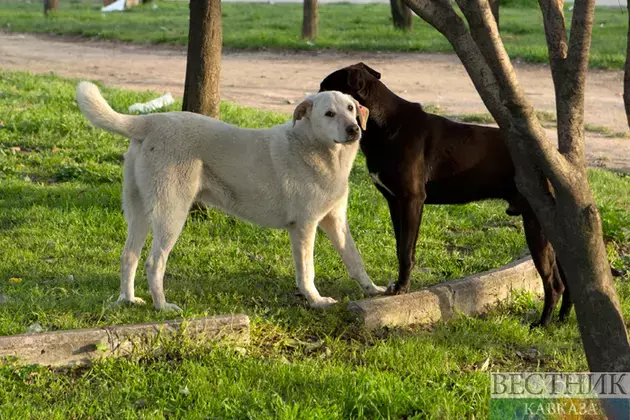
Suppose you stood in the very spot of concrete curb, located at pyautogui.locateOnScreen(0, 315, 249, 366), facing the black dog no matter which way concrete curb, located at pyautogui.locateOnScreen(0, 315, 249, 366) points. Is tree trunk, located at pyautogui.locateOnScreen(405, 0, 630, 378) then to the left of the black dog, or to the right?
right

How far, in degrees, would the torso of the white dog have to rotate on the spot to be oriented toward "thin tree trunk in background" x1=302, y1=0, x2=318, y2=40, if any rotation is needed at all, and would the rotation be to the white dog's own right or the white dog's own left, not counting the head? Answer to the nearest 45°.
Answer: approximately 90° to the white dog's own left

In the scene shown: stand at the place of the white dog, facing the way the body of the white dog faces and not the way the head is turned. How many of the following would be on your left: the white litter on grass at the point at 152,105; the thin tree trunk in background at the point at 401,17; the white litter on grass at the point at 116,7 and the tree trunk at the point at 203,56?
4

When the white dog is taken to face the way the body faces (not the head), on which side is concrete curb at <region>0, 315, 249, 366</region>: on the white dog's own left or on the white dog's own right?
on the white dog's own right

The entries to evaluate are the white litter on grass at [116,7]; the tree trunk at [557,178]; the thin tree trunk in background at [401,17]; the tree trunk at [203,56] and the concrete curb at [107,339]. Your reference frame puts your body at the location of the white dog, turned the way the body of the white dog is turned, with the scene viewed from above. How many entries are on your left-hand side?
3

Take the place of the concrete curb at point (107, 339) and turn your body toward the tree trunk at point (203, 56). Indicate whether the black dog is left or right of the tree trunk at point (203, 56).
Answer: right

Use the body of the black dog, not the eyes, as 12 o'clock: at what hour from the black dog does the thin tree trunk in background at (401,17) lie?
The thin tree trunk in background is roughly at 3 o'clock from the black dog.

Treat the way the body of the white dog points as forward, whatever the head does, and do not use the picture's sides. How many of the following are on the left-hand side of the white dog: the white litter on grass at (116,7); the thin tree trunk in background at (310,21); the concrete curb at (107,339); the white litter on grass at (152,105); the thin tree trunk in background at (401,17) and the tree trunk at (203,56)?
5

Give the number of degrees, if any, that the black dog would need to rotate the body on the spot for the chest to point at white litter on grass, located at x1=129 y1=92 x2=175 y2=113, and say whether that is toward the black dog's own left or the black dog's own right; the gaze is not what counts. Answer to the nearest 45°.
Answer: approximately 45° to the black dog's own right

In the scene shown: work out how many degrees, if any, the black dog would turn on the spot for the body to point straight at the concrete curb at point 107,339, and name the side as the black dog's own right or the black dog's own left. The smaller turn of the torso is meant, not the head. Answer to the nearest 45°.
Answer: approximately 45° to the black dog's own left

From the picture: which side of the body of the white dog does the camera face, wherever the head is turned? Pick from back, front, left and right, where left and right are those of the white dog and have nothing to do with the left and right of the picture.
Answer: right

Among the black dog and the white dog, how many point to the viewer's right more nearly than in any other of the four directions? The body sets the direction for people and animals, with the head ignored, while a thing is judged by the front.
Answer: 1

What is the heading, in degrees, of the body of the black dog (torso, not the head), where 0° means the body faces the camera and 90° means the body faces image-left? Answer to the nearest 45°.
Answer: approximately 90°

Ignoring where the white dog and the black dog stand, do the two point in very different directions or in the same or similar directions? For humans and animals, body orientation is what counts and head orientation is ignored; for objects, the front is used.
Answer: very different directions
